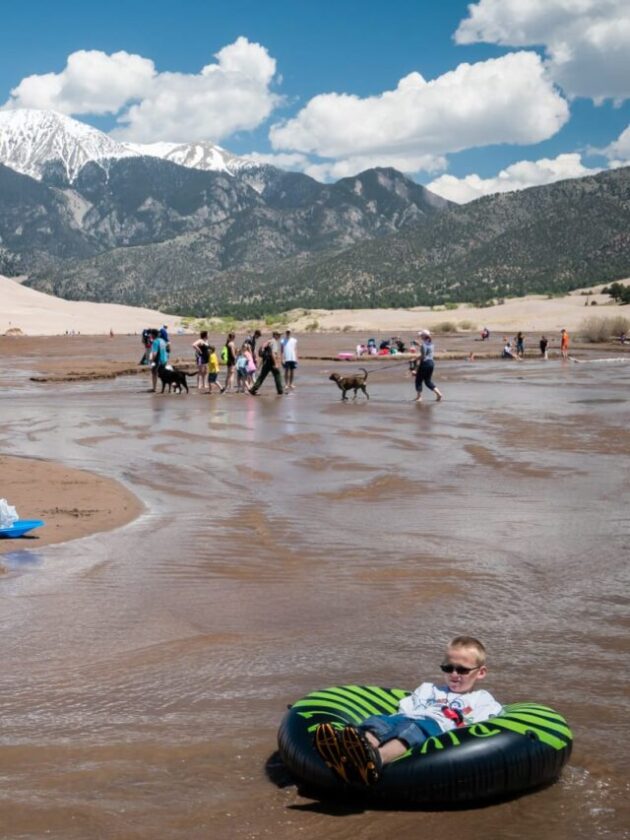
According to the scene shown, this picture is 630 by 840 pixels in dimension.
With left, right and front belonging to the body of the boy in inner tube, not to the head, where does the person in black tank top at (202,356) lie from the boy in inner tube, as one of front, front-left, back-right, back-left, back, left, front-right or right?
back-right

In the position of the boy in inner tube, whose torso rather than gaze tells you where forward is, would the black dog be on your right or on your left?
on your right

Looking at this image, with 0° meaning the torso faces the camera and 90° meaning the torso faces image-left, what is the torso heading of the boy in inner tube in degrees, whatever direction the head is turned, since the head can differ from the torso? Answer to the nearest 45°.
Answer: approximately 45°

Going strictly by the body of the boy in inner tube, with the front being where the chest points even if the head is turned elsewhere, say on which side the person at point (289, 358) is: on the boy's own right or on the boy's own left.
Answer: on the boy's own right

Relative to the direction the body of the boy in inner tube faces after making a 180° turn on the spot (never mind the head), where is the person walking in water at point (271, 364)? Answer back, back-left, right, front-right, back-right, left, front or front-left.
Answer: front-left

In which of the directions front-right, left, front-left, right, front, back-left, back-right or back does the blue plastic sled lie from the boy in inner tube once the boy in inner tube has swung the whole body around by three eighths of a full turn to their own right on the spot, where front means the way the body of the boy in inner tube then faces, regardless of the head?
front-left
